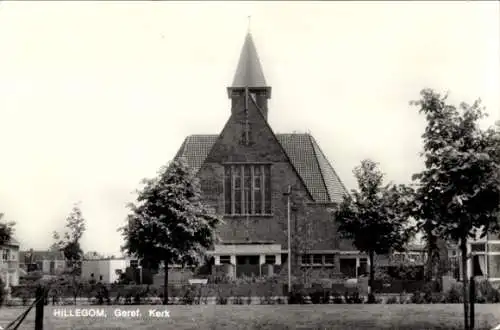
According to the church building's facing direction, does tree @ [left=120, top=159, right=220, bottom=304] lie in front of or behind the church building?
in front

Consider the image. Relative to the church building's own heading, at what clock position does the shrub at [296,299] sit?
The shrub is roughly at 12 o'clock from the church building.

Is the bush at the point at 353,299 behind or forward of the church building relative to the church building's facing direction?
forward

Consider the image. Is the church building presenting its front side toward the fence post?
yes

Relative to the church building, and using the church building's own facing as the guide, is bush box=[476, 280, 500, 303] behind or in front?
in front

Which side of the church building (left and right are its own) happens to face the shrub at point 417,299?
front

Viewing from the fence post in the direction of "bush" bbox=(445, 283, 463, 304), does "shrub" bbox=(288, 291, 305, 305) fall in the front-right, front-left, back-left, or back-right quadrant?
front-left

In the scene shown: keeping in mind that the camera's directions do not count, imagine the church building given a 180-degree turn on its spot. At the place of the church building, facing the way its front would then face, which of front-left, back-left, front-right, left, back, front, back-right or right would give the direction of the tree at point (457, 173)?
back

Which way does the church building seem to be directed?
toward the camera

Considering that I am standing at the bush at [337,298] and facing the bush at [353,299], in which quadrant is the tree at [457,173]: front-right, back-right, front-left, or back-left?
front-right

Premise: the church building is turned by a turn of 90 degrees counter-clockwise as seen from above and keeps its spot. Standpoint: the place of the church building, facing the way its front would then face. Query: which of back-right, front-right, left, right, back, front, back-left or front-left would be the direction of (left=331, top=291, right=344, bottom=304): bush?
right

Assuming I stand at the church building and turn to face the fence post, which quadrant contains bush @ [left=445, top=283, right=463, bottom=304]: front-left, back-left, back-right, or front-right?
front-left
